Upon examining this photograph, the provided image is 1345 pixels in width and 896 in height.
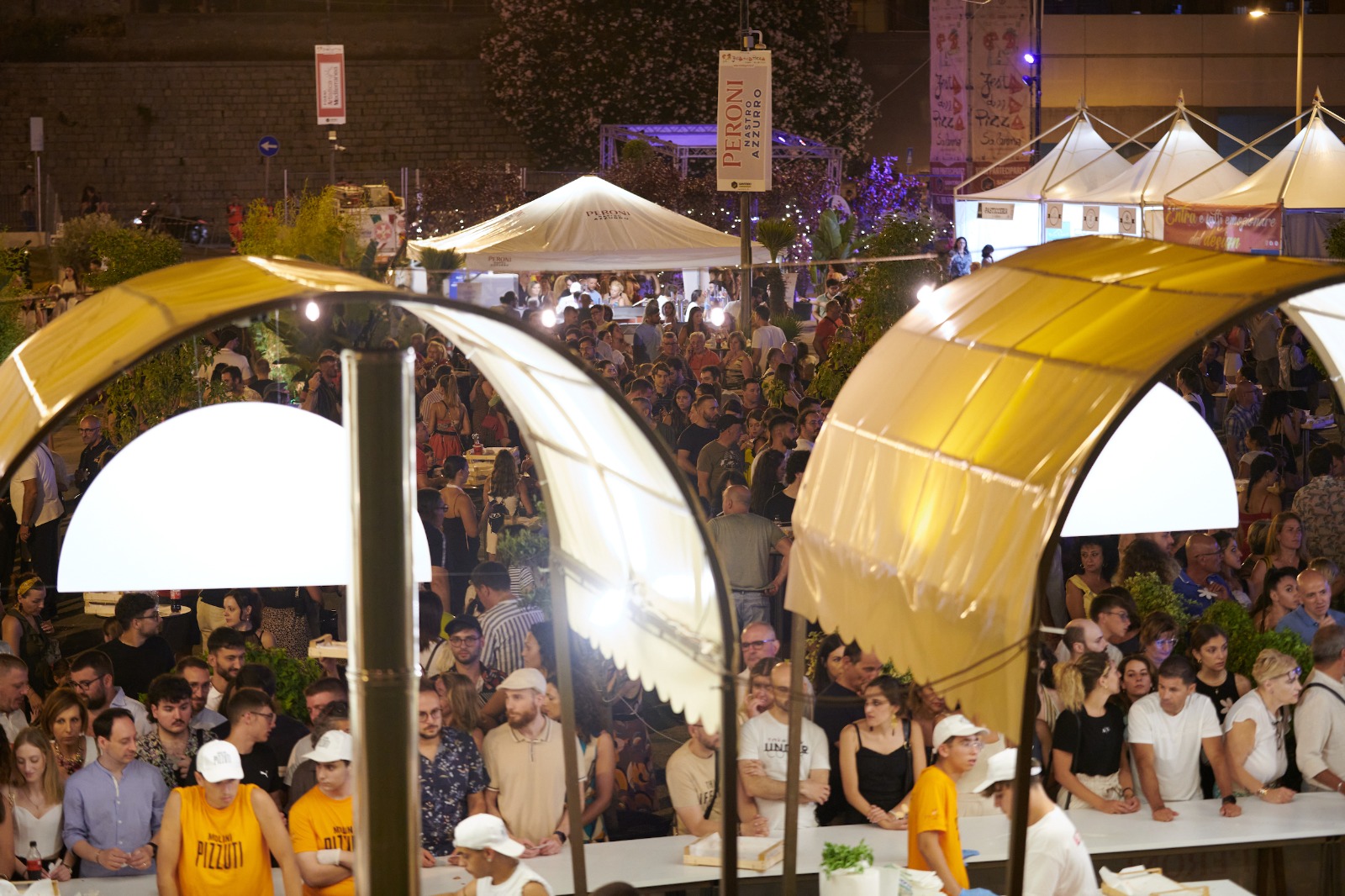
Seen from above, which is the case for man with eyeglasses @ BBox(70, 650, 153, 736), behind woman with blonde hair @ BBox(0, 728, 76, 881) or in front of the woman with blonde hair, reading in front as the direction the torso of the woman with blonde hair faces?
behind

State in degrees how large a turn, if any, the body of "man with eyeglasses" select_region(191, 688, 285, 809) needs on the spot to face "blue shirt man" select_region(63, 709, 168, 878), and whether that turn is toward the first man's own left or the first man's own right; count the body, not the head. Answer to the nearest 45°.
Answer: approximately 90° to the first man's own right

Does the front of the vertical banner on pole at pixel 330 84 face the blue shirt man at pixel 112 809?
yes

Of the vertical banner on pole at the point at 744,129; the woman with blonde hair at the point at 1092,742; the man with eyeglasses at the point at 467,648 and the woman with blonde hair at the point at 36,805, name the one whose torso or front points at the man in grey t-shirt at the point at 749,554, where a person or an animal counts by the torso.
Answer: the vertical banner on pole

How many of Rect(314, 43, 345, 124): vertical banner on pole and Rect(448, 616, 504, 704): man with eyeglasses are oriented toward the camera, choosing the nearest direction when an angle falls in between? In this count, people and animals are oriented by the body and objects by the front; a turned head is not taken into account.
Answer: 2

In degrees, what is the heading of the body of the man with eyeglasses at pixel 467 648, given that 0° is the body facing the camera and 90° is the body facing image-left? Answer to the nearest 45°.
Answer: approximately 0°
